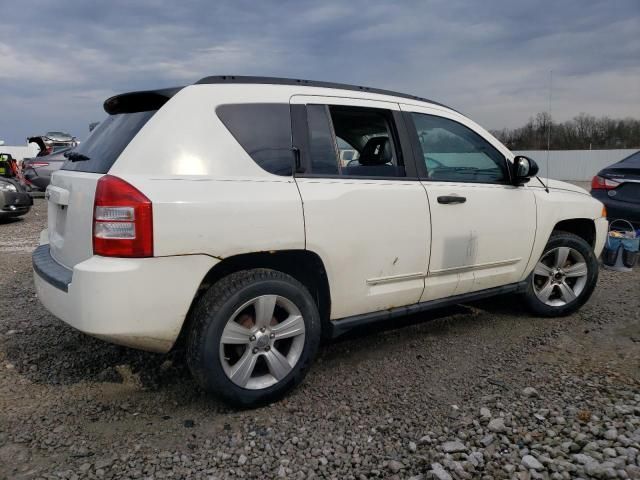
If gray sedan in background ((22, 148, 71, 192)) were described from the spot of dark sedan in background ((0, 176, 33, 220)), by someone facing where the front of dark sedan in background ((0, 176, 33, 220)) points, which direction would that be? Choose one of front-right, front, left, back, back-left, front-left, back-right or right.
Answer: back-left

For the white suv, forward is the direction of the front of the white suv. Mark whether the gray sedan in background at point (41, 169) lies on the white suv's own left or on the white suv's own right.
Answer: on the white suv's own left

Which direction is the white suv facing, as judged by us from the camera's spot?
facing away from the viewer and to the right of the viewer

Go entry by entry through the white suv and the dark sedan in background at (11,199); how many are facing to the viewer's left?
0

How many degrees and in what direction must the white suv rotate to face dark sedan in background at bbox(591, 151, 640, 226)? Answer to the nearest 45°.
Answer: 0° — it already faces it

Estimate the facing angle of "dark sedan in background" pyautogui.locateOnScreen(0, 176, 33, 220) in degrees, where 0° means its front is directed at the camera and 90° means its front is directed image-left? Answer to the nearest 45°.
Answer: approximately 315°

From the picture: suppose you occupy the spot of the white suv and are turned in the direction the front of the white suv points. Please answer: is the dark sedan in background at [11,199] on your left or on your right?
on your left

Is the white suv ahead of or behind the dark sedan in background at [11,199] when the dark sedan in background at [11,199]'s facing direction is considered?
ahead
